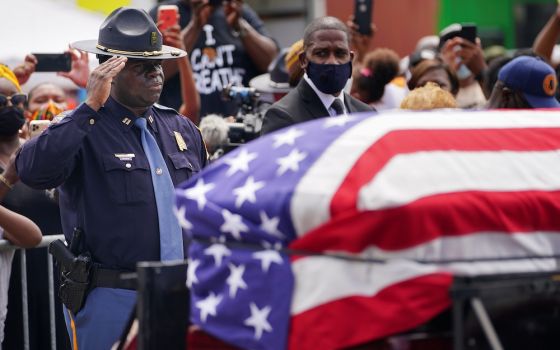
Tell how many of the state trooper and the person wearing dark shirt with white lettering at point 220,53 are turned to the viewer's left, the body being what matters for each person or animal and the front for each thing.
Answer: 0

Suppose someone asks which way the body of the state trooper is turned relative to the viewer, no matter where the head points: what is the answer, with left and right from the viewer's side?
facing the viewer and to the right of the viewer

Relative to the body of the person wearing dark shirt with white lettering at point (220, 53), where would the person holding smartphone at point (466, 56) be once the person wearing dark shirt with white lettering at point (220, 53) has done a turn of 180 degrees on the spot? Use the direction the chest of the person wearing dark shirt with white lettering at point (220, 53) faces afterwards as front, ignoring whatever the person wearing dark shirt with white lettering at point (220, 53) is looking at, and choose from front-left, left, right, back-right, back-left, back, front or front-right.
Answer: right

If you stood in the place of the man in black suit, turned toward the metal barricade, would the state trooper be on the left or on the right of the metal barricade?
left

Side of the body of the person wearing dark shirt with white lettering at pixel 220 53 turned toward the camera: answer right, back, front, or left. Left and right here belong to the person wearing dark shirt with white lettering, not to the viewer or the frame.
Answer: front

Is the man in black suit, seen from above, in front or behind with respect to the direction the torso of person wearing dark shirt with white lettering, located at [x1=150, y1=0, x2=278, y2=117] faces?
in front

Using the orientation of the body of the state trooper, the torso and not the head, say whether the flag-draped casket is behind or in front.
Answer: in front

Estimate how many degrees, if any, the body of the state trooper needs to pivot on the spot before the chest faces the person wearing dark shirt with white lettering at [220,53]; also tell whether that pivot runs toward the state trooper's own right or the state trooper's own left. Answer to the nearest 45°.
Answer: approximately 135° to the state trooper's own left

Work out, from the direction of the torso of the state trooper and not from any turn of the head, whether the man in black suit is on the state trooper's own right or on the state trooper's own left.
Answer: on the state trooper's own left

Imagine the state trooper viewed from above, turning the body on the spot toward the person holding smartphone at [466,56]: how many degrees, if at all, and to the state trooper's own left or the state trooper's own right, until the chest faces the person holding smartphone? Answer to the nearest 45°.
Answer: approximately 90° to the state trooper's own left

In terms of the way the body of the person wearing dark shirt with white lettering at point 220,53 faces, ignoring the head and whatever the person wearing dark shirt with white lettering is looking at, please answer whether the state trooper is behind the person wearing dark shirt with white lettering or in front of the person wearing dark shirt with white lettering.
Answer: in front
